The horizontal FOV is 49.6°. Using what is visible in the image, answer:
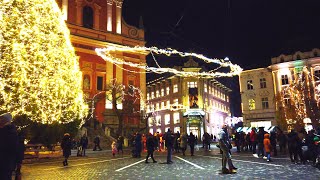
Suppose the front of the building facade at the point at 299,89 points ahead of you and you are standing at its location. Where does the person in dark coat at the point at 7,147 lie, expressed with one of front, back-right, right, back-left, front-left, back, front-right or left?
front-left

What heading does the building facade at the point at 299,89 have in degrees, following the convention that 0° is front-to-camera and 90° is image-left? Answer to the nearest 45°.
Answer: approximately 45°

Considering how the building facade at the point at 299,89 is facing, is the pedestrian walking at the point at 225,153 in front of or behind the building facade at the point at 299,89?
in front

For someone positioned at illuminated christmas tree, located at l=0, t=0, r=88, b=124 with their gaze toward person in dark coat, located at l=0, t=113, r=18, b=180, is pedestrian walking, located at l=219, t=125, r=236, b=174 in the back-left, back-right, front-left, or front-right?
front-left

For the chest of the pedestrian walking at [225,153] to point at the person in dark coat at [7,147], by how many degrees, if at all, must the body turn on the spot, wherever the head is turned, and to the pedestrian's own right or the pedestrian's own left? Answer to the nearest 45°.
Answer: approximately 135° to the pedestrian's own right

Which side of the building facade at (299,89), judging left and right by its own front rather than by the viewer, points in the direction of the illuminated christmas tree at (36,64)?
front
